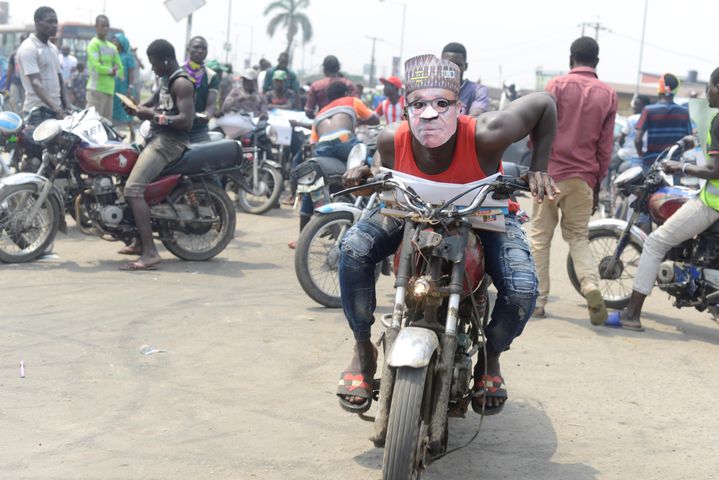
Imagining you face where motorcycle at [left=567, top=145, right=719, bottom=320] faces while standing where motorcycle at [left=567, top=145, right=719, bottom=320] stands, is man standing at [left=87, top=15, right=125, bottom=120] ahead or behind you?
ahead

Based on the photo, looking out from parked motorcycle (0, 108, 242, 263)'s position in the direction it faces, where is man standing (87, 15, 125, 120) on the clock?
The man standing is roughly at 3 o'clock from the parked motorcycle.

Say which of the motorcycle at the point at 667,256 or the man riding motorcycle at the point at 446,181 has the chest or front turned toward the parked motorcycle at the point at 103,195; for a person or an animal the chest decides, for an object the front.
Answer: the motorcycle at the point at 667,256

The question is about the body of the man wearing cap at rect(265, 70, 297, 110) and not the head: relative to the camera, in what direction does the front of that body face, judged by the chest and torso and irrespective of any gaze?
toward the camera

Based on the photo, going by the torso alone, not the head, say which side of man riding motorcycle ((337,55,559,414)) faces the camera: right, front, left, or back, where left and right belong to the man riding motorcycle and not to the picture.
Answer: front

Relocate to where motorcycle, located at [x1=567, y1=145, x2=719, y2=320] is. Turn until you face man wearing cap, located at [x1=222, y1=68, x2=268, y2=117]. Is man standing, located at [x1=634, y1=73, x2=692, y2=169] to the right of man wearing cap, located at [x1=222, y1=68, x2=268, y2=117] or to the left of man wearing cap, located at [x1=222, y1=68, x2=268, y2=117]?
right

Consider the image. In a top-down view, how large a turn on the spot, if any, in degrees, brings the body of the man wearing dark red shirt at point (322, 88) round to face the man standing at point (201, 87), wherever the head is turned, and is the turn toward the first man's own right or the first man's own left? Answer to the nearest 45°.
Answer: approximately 135° to the first man's own left

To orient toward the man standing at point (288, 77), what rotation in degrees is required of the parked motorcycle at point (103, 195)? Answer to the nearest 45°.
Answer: approximately 90° to its right

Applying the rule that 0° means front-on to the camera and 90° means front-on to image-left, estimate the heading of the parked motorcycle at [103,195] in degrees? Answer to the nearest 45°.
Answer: approximately 90°

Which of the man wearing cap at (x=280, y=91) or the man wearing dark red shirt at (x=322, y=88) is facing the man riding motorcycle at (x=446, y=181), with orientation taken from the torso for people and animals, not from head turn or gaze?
the man wearing cap

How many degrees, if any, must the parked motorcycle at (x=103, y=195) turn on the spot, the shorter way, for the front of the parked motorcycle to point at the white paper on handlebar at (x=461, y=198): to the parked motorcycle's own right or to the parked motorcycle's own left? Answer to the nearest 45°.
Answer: approximately 90° to the parked motorcycle's own left

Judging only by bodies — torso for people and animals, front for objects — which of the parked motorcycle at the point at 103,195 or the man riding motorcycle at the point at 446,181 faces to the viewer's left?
the parked motorcycle

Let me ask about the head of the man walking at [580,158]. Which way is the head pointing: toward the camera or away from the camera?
away from the camera

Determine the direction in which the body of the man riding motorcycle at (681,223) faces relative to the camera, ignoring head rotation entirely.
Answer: to the viewer's left

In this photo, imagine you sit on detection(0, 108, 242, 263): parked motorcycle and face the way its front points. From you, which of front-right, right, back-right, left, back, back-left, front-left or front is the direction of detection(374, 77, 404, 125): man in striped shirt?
back-right

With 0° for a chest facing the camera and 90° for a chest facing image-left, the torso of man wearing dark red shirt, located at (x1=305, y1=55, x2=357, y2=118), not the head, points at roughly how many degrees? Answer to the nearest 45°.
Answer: approximately 180°

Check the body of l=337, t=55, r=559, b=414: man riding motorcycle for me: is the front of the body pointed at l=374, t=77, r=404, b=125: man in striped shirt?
no

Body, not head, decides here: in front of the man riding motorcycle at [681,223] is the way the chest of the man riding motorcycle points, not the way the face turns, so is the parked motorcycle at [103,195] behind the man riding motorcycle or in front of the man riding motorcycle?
in front

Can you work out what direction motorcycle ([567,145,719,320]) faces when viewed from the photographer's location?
facing to the left of the viewer
